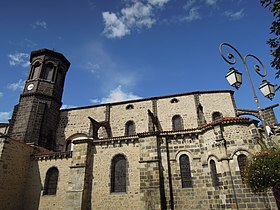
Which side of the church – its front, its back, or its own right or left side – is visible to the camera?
left

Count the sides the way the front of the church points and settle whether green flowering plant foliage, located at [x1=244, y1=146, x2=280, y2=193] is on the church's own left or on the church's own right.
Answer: on the church's own left
